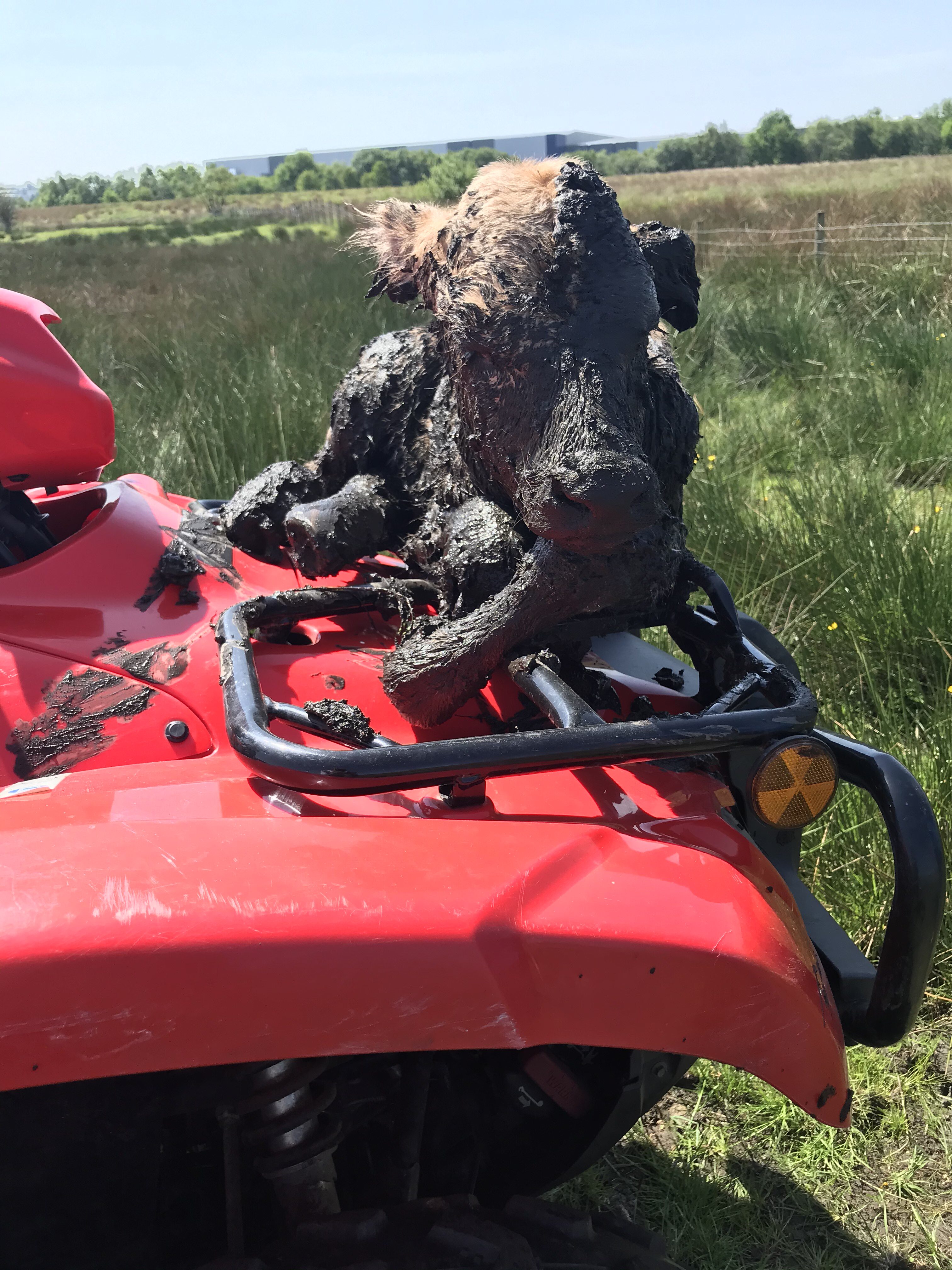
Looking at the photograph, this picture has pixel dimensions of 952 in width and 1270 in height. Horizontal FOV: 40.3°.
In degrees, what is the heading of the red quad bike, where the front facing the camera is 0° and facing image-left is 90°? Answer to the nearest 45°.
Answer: approximately 270°

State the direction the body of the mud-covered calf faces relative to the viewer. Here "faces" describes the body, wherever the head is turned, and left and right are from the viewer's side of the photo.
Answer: facing the viewer

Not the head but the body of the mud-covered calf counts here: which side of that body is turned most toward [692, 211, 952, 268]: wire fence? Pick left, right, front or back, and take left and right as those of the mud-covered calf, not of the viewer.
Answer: back

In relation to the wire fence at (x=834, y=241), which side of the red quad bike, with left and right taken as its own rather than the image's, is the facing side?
left

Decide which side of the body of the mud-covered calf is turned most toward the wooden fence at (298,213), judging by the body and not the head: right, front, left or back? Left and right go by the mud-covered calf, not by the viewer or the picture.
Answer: back

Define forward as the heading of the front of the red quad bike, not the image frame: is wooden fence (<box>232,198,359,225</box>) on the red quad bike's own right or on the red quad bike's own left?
on the red quad bike's own left
